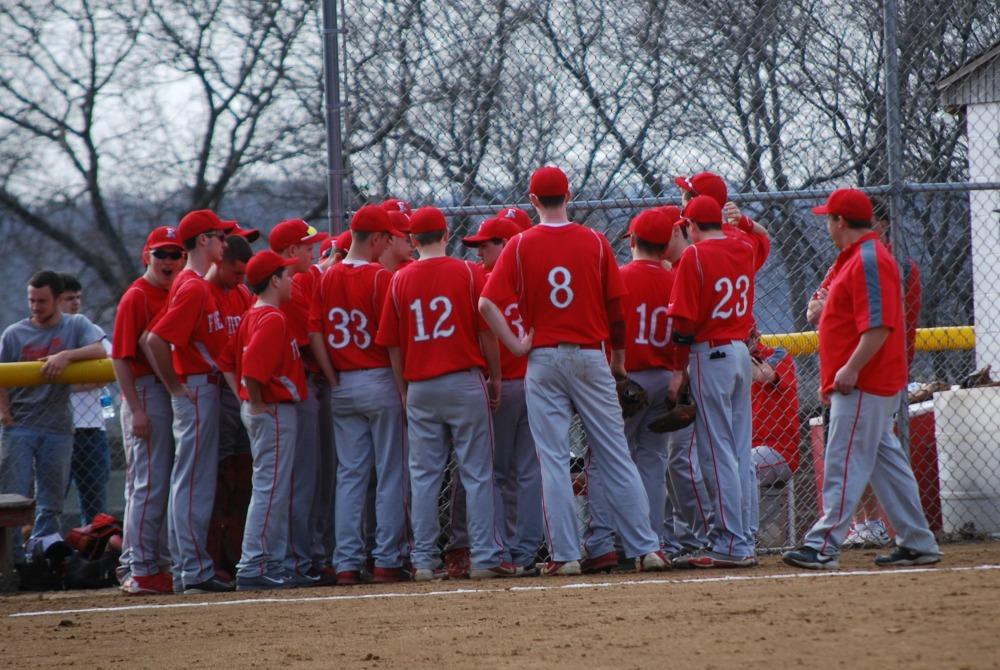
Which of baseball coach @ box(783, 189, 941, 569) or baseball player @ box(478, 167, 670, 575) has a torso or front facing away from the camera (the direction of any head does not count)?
baseball player @ box(478, 167, 670, 575)

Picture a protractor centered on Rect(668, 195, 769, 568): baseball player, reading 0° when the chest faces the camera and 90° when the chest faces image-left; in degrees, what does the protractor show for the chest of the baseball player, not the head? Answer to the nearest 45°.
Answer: approximately 135°

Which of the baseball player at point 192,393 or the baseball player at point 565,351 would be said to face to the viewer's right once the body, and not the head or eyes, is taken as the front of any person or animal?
the baseball player at point 192,393

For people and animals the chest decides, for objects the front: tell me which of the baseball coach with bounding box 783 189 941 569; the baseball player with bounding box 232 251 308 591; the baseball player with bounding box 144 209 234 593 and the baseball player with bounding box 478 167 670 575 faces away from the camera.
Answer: the baseball player with bounding box 478 167 670 575

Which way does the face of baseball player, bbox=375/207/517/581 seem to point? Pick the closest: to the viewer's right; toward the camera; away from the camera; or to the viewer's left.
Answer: away from the camera

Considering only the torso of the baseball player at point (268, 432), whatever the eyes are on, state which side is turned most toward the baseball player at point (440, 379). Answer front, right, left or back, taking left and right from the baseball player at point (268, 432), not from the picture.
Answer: front

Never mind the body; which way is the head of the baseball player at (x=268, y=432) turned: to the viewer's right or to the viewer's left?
to the viewer's right

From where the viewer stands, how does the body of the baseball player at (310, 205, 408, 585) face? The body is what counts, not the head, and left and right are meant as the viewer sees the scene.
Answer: facing away from the viewer and to the right of the viewer

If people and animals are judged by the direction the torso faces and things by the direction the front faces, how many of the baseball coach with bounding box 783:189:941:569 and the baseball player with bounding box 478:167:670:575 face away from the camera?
1

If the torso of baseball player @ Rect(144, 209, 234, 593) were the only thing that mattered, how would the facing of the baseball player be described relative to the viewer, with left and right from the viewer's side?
facing to the right of the viewer

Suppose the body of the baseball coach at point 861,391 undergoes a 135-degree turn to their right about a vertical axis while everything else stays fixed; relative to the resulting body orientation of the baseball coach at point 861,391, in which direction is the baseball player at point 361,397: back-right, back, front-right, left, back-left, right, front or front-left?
back-left

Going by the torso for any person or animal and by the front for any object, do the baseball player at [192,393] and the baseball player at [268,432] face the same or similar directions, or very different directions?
same or similar directions

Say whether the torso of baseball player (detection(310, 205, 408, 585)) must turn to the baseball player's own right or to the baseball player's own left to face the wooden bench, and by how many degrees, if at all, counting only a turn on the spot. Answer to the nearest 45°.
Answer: approximately 135° to the baseball player's own left

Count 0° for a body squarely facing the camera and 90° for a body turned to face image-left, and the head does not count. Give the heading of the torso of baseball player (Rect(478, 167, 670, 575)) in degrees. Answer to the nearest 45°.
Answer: approximately 180°

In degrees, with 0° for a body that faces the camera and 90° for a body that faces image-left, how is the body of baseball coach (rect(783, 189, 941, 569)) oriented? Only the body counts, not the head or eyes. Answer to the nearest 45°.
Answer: approximately 90°

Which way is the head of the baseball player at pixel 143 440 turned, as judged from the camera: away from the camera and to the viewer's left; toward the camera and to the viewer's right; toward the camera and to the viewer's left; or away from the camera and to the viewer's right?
toward the camera and to the viewer's right
